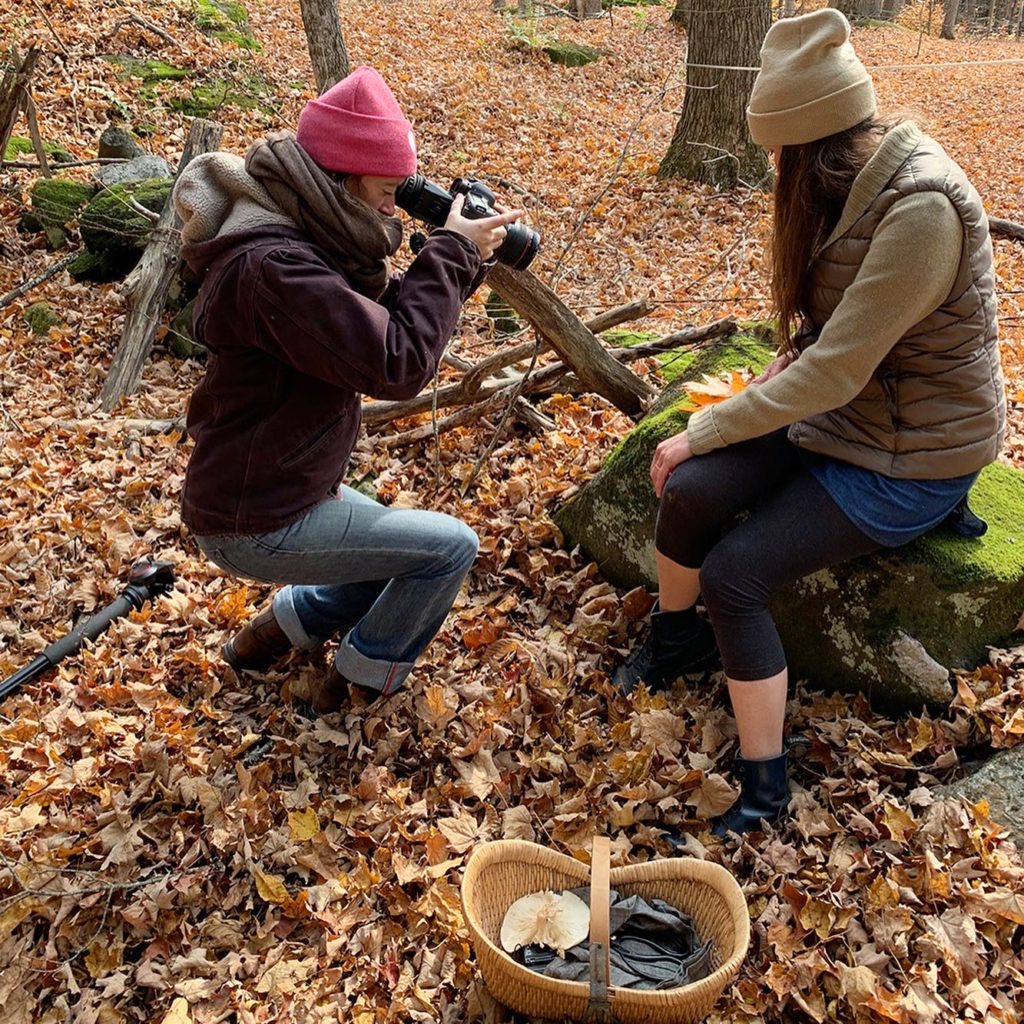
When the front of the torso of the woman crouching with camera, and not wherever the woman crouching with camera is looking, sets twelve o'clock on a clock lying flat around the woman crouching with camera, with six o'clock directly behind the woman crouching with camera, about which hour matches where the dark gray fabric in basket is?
The dark gray fabric in basket is roughly at 2 o'clock from the woman crouching with camera.

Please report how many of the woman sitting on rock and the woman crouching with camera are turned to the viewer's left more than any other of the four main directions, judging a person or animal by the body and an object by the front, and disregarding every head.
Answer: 1

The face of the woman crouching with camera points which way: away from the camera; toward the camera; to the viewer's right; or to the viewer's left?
to the viewer's right

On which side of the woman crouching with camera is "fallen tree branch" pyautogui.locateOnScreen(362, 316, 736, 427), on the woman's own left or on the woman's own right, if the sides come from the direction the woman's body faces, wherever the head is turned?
on the woman's own left

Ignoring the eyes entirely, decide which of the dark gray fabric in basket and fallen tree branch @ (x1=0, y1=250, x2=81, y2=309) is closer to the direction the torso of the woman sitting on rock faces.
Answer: the fallen tree branch

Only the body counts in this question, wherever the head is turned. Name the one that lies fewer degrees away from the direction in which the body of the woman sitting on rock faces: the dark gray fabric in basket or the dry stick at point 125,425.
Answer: the dry stick

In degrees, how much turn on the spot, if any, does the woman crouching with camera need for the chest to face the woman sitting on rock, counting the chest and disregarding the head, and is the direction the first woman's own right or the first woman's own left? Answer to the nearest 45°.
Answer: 0° — they already face them

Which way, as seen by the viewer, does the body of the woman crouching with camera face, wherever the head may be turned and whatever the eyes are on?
to the viewer's right

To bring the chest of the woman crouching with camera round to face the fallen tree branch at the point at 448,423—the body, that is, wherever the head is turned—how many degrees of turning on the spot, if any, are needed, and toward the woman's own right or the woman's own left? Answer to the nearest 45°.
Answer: approximately 90° to the woman's own left

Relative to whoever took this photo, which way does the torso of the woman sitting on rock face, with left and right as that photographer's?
facing to the left of the viewer

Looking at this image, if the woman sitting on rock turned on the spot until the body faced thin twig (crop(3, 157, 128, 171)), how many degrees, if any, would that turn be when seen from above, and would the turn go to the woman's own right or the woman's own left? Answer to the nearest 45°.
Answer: approximately 45° to the woman's own right
